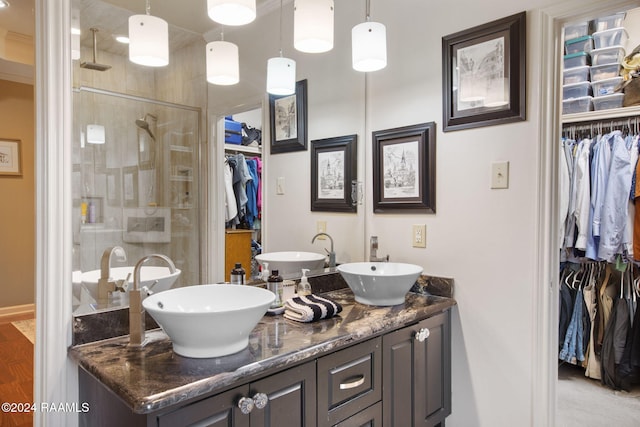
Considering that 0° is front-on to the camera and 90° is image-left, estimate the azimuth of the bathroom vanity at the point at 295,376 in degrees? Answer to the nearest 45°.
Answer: approximately 315°

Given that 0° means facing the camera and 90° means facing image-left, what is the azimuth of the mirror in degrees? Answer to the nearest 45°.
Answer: approximately 315°

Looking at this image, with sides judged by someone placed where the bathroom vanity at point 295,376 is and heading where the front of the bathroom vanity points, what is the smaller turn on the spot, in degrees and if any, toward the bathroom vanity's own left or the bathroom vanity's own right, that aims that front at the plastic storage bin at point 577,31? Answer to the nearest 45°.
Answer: approximately 90° to the bathroom vanity's own left

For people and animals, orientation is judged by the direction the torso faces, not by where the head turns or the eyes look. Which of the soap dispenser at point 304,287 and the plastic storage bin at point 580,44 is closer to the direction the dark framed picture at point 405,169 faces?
the soap dispenser

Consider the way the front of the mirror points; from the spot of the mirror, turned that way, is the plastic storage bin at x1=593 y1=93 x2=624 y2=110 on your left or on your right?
on your left
